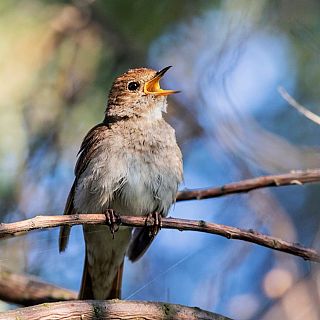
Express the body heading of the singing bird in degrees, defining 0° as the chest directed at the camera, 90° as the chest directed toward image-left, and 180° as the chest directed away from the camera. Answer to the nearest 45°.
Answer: approximately 315°

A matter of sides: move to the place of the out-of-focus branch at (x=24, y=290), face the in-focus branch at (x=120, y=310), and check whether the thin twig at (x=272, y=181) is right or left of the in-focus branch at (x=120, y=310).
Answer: left
